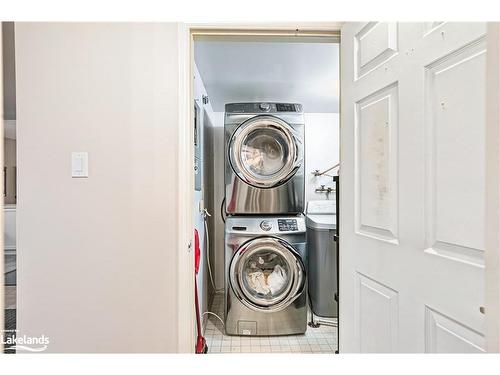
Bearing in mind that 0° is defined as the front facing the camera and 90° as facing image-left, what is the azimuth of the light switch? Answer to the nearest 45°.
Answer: approximately 0°

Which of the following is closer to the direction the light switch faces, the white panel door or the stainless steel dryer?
the white panel door

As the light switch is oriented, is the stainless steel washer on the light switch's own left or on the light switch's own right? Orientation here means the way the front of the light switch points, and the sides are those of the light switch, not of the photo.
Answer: on the light switch's own left

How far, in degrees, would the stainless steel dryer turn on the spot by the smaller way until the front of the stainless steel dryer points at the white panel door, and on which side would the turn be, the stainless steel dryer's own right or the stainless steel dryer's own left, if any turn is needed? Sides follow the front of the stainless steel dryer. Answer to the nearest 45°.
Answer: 0° — it already faces it

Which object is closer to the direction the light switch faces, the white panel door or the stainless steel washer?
the white panel door

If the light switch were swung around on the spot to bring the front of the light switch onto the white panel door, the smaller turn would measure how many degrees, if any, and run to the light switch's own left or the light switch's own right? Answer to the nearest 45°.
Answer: approximately 45° to the light switch's own left

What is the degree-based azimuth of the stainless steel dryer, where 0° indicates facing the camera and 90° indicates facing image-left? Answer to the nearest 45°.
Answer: approximately 0°

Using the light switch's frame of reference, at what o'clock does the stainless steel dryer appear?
The stainless steel dryer is roughly at 8 o'clock from the light switch.

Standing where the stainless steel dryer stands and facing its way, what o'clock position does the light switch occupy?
The light switch is roughly at 1 o'clock from the stainless steel dryer.

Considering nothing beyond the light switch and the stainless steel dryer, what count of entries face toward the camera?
2
